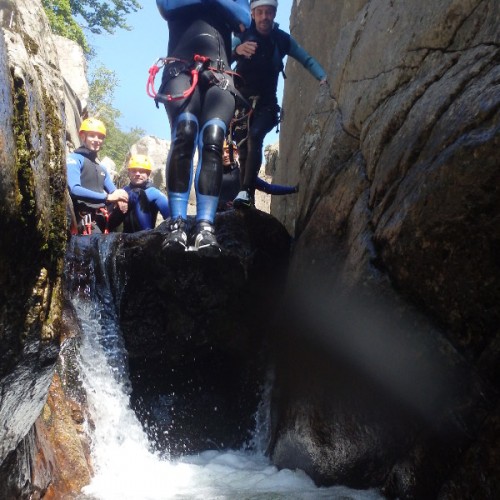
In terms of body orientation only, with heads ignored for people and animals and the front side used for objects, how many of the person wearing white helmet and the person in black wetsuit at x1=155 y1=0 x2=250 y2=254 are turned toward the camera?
2

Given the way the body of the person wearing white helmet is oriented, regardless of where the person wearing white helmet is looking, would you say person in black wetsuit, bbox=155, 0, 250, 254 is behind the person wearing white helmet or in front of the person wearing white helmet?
in front

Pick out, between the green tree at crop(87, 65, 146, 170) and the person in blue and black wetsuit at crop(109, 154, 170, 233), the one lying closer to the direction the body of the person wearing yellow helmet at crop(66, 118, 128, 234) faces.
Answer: the person in blue and black wetsuit

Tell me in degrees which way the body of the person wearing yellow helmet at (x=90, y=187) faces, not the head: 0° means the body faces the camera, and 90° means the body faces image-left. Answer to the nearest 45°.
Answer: approximately 315°

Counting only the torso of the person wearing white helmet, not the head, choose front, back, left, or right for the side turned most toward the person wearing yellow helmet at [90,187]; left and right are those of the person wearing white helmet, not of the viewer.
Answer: right

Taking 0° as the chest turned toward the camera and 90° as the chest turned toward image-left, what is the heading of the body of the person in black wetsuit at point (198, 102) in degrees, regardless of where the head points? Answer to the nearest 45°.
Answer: approximately 0°

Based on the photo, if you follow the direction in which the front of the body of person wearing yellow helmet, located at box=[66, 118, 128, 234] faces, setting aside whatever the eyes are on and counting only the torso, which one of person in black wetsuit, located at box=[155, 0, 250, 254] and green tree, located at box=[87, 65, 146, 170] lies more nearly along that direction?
the person in black wetsuit

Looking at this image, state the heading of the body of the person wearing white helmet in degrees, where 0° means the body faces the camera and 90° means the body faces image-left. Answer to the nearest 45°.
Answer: approximately 0°

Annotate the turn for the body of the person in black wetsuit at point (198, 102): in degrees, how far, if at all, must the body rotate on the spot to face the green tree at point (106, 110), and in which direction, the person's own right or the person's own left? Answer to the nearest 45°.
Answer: approximately 180°
